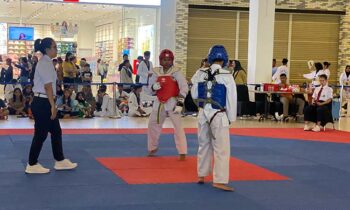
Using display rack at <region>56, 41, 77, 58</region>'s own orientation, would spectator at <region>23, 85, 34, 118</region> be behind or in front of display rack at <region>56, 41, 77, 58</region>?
in front

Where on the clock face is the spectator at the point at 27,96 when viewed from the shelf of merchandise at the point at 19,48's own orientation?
The spectator is roughly at 12 o'clock from the shelf of merchandise.

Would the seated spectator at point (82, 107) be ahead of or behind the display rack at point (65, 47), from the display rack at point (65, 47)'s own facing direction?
ahead

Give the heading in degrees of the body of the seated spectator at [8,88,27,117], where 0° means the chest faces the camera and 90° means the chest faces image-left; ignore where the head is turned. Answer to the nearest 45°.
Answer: approximately 0°

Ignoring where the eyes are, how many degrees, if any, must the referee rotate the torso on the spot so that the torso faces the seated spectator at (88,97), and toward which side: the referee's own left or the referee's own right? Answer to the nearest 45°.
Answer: approximately 90° to the referee's own left

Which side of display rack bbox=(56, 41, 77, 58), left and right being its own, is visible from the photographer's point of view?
front

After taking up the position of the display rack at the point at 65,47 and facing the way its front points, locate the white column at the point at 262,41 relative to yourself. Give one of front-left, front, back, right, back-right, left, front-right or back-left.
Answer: front-left

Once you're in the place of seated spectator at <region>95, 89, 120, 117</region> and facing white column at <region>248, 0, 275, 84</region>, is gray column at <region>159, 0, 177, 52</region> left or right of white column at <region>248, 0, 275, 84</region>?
left

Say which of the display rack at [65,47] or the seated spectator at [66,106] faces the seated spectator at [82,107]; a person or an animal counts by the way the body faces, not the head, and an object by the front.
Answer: the display rack

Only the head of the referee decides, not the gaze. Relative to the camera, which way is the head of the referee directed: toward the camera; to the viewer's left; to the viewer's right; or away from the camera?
to the viewer's right

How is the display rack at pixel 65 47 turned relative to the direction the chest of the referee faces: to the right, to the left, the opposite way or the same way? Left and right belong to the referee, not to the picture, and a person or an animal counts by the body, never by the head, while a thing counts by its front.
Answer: to the right

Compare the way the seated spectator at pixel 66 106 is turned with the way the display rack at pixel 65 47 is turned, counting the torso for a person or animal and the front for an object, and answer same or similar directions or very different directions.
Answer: same or similar directions

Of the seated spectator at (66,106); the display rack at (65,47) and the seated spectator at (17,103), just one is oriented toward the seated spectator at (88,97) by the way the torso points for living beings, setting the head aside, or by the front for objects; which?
the display rack

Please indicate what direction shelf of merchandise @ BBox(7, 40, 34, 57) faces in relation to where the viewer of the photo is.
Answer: facing the viewer

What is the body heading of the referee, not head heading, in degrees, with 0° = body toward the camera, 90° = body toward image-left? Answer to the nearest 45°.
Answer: approximately 270°

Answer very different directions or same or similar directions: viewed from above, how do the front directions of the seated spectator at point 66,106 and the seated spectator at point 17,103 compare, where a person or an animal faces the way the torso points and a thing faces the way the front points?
same or similar directions
